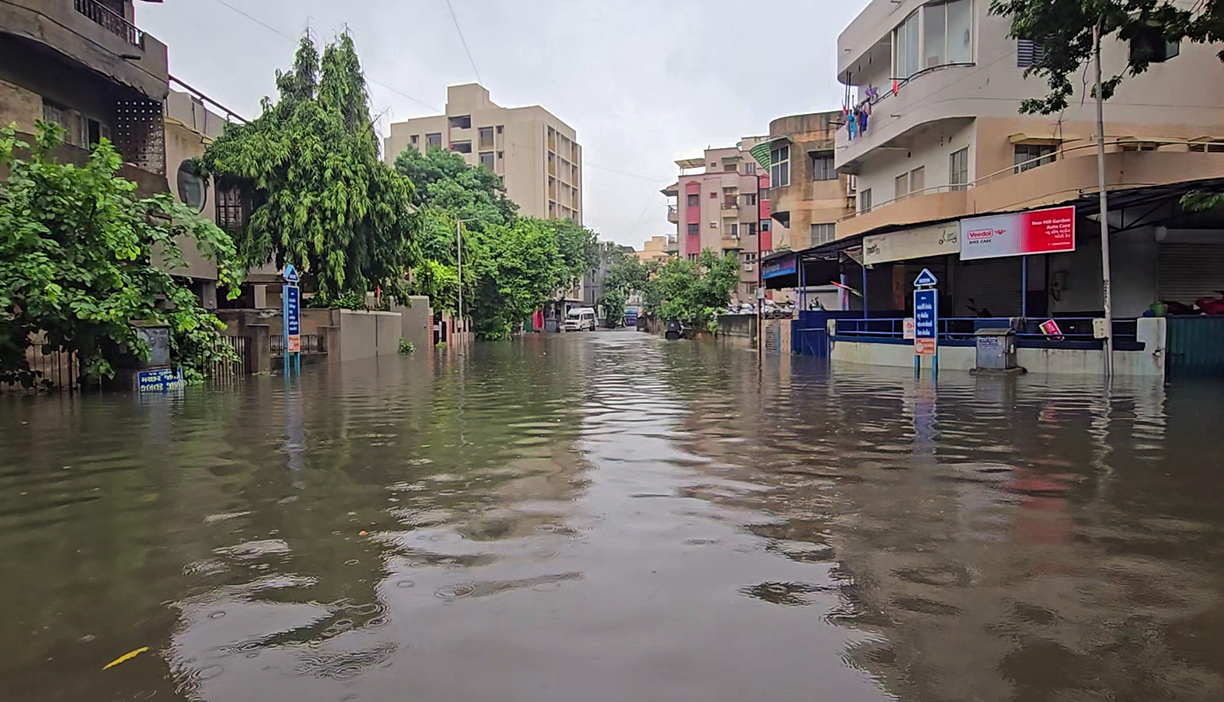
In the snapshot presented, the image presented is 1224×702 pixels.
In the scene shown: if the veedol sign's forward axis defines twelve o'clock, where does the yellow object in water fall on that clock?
The yellow object in water is roughly at 11 o'clock from the veedol sign.

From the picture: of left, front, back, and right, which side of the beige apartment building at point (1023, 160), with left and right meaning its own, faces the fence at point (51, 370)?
front

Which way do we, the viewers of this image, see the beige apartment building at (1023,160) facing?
facing the viewer and to the left of the viewer

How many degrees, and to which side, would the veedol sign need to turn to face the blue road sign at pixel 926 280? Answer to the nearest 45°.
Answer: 0° — it already faces it

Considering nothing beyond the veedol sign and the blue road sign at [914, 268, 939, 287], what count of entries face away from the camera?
0

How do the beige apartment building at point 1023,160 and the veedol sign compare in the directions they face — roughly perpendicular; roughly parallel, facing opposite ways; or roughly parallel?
roughly parallel

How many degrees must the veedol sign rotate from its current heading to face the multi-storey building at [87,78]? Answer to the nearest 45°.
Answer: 0° — it already faces it

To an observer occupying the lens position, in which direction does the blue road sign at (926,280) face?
facing the viewer

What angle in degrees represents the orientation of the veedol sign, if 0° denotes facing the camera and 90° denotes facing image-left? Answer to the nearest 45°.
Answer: approximately 45°

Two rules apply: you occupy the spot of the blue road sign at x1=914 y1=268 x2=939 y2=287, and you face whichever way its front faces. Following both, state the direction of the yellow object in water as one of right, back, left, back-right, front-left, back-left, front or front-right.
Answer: front

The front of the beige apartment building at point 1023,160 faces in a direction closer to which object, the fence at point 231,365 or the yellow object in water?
the fence

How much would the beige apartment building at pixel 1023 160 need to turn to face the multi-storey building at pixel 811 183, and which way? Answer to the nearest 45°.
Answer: approximately 90° to its right

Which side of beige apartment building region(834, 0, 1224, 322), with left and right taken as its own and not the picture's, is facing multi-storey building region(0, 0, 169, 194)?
front

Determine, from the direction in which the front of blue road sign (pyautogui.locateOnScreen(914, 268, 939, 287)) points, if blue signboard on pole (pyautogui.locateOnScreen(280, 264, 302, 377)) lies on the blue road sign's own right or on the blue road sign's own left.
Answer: on the blue road sign's own right
